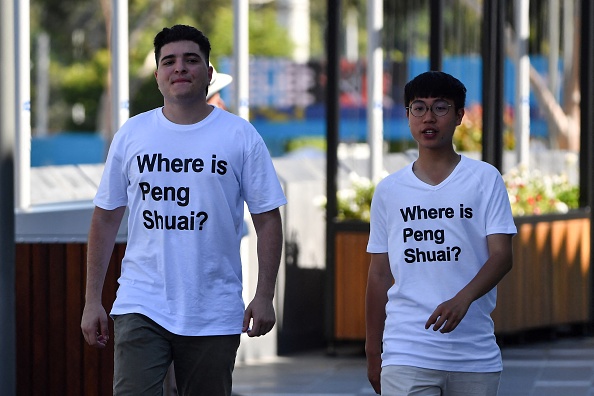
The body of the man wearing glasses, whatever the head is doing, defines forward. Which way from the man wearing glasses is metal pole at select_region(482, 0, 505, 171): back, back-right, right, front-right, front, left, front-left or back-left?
back

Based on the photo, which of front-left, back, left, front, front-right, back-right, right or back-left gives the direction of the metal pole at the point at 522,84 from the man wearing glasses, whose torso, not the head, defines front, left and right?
back

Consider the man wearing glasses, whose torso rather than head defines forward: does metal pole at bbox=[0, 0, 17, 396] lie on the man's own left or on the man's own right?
on the man's own right

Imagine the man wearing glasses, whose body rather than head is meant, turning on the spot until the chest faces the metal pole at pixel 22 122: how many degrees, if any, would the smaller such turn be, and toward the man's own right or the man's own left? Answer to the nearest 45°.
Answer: approximately 135° to the man's own right

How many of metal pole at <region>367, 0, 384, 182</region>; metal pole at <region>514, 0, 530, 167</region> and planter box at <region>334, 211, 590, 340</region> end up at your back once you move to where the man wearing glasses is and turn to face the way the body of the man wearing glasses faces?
3

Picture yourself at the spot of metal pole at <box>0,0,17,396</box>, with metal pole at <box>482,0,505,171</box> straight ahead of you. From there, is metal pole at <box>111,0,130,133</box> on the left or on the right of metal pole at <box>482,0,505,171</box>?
left

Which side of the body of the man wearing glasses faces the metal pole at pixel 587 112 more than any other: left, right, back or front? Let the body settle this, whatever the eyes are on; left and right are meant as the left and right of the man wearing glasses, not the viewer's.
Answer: back

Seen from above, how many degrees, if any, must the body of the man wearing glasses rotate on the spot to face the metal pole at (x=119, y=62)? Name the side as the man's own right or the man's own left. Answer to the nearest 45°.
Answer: approximately 135° to the man's own right

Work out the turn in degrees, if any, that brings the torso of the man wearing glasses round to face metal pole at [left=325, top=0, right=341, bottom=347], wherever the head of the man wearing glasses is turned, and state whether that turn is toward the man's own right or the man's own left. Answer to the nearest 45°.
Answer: approximately 180°

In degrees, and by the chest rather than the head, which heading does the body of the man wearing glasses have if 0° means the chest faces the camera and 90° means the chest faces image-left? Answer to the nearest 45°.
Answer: approximately 0°

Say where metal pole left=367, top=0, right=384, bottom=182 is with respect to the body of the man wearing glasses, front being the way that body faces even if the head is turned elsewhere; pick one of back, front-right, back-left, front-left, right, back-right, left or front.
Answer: back
